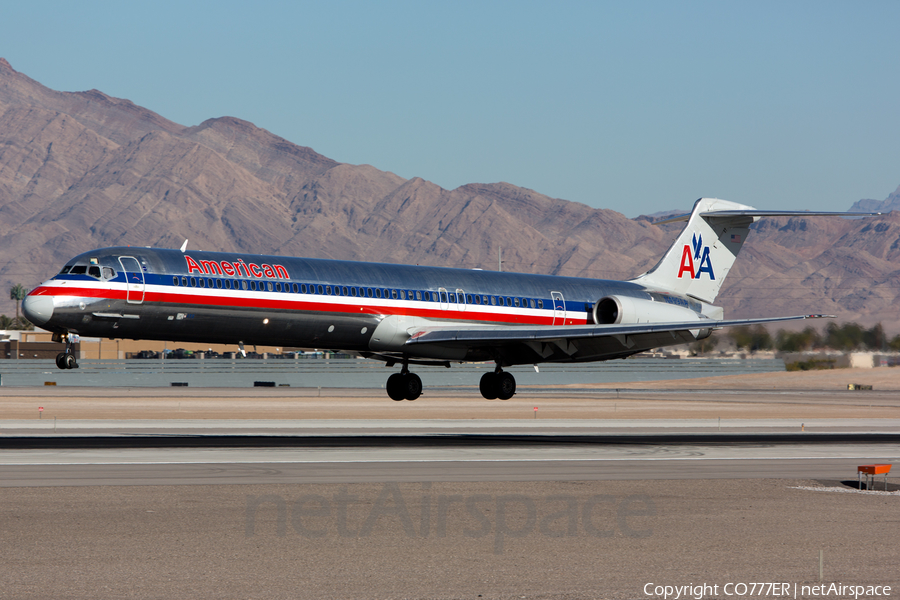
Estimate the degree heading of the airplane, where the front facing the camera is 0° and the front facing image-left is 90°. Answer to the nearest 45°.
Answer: approximately 45°
